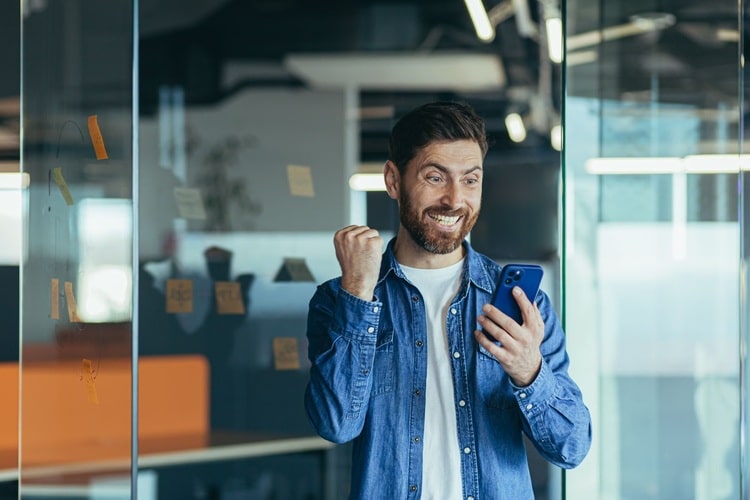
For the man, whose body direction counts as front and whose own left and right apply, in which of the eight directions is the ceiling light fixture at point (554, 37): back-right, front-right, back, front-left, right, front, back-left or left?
back

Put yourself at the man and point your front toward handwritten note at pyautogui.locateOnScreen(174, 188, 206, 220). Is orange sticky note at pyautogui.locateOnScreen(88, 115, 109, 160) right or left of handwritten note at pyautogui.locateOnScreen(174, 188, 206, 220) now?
left

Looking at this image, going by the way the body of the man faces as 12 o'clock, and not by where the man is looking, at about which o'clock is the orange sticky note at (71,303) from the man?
The orange sticky note is roughly at 4 o'clock from the man.

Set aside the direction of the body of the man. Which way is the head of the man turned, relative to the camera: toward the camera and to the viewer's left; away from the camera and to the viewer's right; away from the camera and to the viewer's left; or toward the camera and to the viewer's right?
toward the camera and to the viewer's right

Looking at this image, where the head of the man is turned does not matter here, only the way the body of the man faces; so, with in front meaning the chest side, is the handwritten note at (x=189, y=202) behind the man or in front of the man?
behind

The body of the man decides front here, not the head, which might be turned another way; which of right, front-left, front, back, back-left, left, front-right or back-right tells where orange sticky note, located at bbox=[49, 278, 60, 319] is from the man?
back-right

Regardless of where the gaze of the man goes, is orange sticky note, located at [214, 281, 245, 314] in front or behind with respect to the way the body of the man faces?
behind

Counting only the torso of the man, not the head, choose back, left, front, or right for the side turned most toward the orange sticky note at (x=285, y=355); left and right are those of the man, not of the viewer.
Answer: back

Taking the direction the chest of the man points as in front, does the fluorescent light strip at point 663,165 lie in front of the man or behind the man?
behind

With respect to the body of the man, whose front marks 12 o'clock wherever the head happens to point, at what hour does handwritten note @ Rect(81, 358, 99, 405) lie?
The handwritten note is roughly at 4 o'clock from the man.

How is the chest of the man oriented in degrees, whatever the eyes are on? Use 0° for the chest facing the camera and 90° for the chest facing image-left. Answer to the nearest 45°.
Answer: approximately 0°

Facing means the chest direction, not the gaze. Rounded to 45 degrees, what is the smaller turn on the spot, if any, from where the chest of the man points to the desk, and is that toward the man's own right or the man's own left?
approximately 180°

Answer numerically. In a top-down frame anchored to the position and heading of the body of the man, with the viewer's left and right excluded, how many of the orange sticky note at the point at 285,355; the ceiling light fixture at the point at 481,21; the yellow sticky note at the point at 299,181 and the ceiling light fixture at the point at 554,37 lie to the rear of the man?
4
